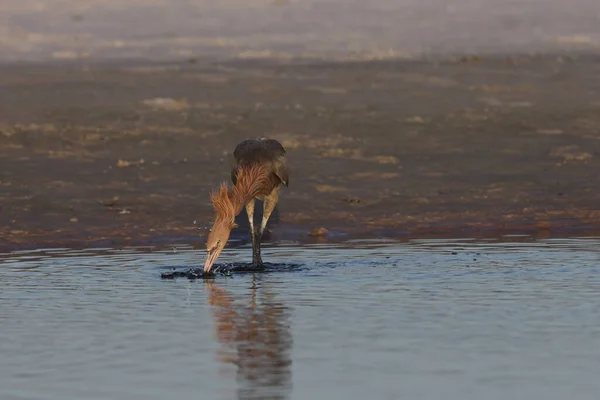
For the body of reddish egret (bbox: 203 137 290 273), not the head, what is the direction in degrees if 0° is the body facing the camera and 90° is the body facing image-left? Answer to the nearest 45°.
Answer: approximately 45°
